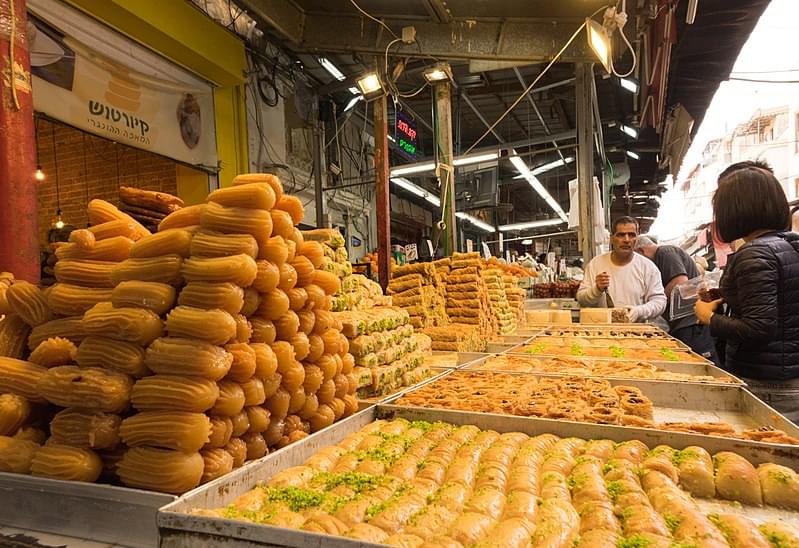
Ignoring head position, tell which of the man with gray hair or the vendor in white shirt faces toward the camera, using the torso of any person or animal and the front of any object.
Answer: the vendor in white shirt

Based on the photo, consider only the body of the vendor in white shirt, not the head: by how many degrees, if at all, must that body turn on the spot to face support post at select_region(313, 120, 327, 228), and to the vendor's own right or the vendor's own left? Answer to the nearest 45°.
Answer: approximately 90° to the vendor's own right

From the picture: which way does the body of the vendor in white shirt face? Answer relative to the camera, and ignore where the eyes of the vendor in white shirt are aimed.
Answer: toward the camera

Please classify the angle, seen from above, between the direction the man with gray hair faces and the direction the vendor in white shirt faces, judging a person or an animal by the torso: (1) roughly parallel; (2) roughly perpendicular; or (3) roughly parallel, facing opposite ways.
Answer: roughly perpendicular

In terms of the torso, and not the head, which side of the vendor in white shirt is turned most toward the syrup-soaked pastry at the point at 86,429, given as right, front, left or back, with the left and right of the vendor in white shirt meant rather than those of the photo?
front

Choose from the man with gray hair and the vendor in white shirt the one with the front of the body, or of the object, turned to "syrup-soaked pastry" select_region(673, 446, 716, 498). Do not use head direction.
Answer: the vendor in white shirt

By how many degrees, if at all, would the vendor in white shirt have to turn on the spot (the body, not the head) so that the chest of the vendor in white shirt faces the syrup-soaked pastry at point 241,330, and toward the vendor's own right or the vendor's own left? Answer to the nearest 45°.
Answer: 0° — they already face it
